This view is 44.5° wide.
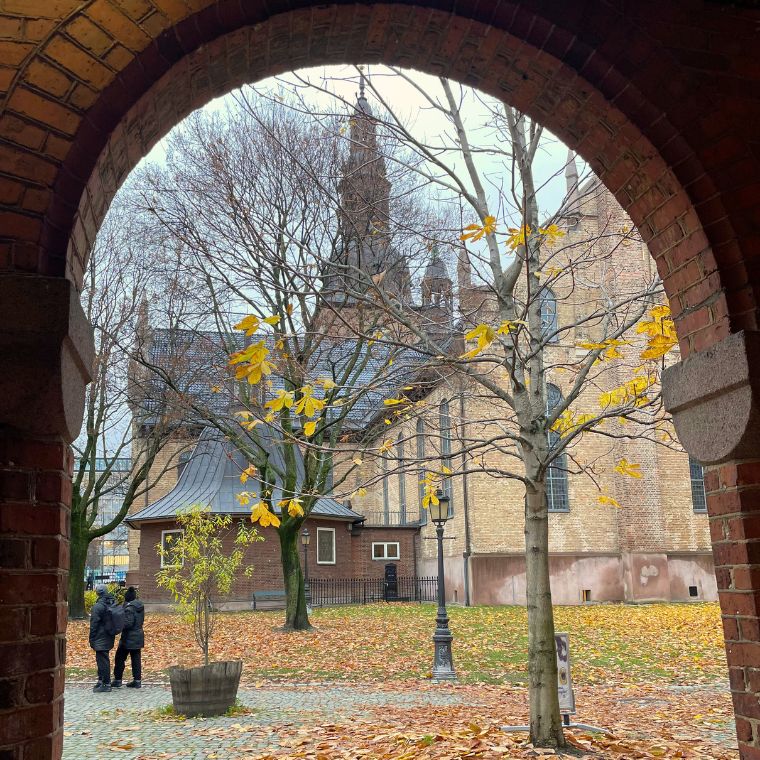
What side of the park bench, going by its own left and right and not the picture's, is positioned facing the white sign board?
front

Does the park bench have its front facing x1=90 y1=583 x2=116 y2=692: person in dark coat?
yes

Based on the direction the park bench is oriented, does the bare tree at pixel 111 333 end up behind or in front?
in front

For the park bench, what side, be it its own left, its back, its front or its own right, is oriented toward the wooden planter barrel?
front

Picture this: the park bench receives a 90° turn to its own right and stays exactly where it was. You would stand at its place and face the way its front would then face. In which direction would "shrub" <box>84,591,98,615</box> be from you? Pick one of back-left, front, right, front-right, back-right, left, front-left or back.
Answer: front

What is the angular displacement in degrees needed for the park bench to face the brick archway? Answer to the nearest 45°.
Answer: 0° — it already faces it

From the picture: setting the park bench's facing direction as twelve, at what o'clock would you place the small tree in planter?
The small tree in planter is roughly at 12 o'clock from the park bench.

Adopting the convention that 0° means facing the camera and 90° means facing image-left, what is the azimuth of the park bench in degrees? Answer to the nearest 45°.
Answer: approximately 0°

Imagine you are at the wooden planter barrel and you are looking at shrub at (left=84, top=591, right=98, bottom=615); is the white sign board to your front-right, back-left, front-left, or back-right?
back-right
